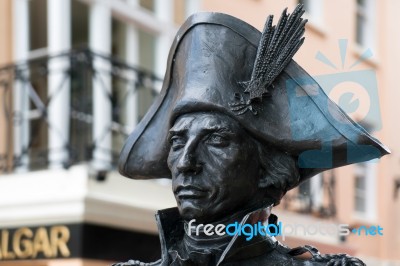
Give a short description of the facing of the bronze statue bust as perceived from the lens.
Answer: facing the viewer and to the left of the viewer

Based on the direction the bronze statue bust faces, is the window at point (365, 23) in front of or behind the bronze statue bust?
behind

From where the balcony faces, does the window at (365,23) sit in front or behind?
behind

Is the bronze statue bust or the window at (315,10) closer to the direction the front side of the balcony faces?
the bronze statue bust

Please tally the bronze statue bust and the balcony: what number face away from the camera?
0

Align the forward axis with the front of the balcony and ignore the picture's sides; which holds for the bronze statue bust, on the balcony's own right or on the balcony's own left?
on the balcony's own left

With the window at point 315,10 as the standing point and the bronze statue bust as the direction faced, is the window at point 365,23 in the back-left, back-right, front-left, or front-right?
back-left

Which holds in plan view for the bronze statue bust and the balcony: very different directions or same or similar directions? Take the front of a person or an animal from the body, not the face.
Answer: same or similar directions

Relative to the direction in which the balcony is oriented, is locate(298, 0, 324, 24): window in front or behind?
behind
